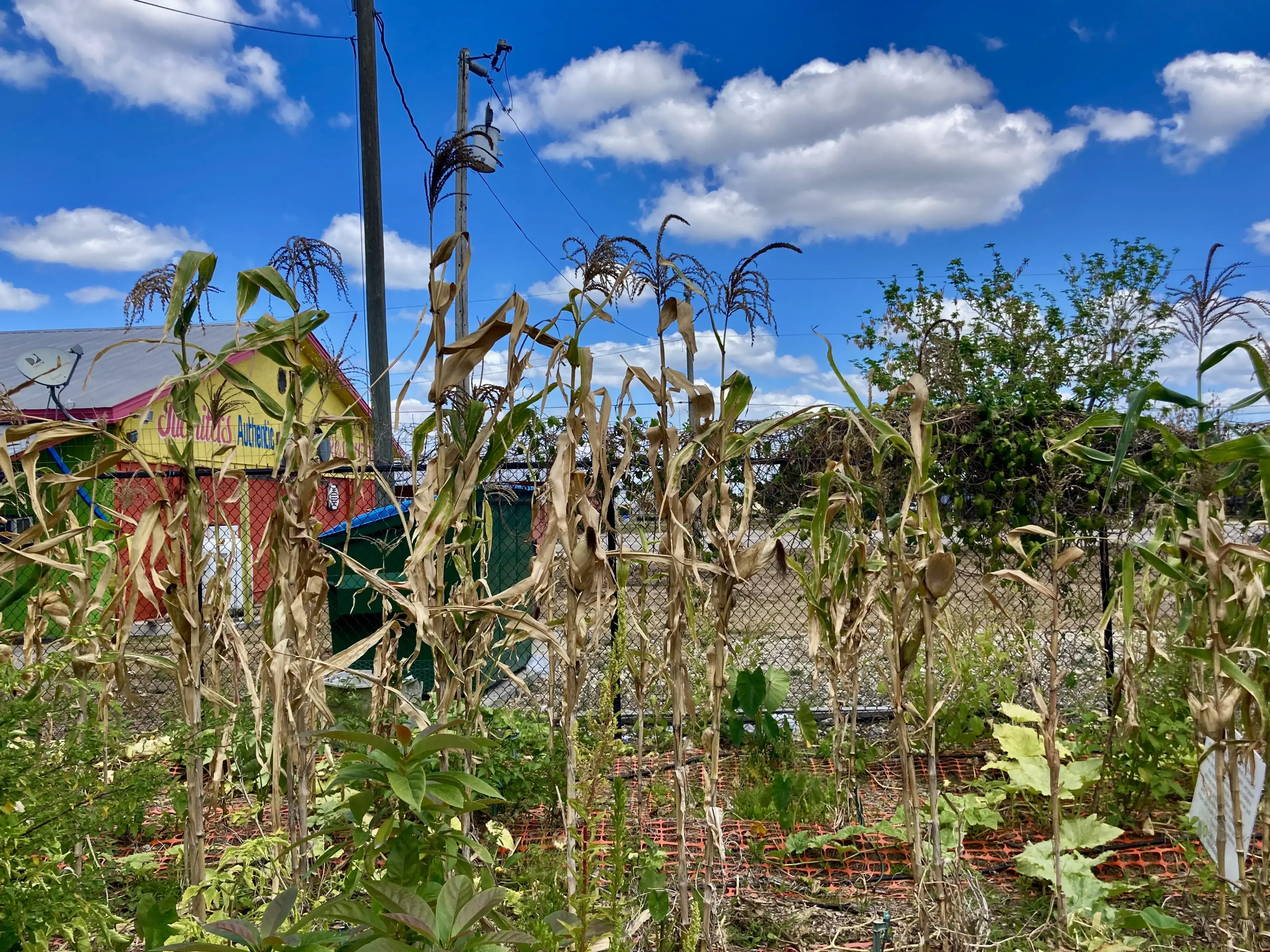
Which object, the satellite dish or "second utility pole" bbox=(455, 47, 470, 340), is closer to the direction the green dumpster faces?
the satellite dish

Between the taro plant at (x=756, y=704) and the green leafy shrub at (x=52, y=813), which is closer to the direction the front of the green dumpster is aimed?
the green leafy shrub

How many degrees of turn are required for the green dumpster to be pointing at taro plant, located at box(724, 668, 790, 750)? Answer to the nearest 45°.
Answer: approximately 90° to its left

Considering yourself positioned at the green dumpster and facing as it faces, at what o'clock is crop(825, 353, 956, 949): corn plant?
The corn plant is roughly at 10 o'clock from the green dumpster.

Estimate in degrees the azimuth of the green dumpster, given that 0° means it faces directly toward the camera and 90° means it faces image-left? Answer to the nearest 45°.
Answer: approximately 45°

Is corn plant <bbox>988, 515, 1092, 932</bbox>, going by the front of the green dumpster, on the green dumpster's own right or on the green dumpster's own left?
on the green dumpster's own left

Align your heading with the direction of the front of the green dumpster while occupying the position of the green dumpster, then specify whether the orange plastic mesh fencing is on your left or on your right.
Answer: on your left

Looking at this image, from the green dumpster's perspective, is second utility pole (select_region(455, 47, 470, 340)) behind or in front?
behind

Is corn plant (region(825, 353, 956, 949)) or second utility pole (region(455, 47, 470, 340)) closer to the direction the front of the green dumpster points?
the corn plant
